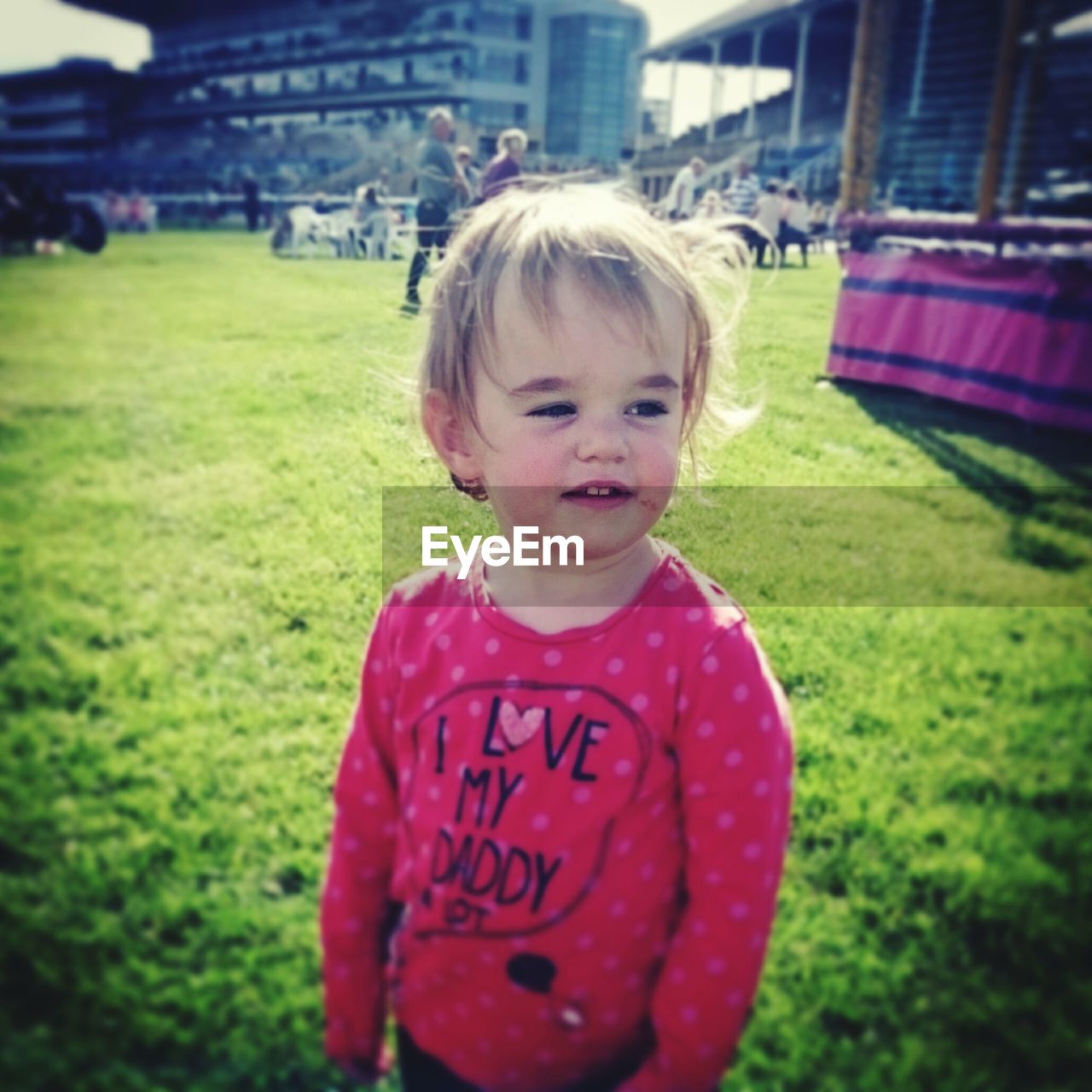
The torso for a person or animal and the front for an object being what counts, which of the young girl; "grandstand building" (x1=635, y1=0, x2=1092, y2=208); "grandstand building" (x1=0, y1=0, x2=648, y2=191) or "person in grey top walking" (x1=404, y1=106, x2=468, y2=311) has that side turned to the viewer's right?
the person in grey top walking

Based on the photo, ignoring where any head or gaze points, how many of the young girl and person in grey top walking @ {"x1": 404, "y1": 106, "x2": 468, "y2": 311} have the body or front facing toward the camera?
1

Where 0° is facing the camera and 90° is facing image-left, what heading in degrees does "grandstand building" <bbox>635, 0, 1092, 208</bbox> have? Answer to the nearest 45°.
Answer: approximately 45°

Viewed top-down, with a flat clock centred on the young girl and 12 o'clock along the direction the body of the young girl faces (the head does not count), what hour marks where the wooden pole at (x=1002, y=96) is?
The wooden pole is roughly at 7 o'clock from the young girl.

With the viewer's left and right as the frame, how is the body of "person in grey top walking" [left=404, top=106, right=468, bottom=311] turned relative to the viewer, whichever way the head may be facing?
facing to the right of the viewer
